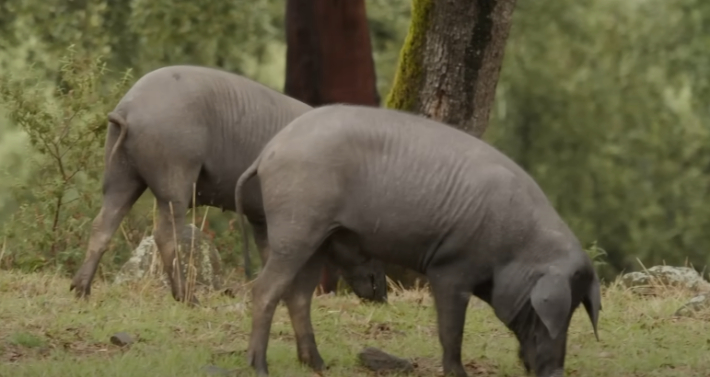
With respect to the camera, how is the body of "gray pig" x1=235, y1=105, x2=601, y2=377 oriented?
to the viewer's right

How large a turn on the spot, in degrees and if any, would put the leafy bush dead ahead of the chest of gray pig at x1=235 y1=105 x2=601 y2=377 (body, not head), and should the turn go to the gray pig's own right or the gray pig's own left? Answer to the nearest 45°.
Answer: approximately 135° to the gray pig's own left

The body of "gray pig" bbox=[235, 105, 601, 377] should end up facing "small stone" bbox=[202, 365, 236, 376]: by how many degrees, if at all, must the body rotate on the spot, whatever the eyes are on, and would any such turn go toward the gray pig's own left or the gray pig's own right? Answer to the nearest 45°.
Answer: approximately 135° to the gray pig's own right

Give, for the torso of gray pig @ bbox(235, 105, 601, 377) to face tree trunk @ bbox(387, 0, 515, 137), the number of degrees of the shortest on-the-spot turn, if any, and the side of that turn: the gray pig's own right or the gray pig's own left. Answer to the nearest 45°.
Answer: approximately 90° to the gray pig's own left

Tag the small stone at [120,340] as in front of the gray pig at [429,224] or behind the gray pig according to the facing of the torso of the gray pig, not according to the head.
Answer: behind

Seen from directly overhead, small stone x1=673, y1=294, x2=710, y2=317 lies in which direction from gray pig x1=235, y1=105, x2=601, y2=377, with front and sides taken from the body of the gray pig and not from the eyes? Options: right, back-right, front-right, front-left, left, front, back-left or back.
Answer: front-left

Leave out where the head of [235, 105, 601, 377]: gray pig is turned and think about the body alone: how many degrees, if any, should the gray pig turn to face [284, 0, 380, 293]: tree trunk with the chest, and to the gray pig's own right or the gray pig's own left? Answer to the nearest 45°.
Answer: approximately 90° to the gray pig's own left

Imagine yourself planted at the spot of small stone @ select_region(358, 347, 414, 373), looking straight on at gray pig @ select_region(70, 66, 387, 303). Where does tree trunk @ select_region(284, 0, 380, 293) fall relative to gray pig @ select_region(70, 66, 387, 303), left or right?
right
